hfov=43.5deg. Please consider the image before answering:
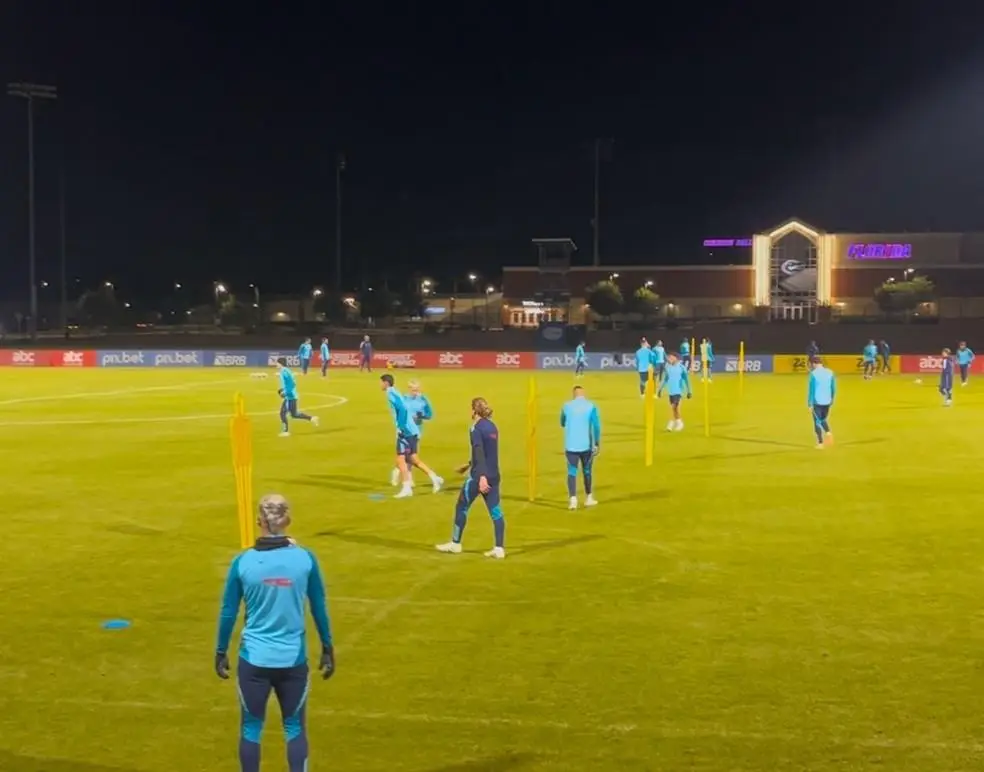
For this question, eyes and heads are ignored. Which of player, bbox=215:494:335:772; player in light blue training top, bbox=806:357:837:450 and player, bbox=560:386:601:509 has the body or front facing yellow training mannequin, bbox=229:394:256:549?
player, bbox=215:494:335:772

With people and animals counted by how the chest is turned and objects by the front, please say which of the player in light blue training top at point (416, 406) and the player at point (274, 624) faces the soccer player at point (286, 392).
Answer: the player

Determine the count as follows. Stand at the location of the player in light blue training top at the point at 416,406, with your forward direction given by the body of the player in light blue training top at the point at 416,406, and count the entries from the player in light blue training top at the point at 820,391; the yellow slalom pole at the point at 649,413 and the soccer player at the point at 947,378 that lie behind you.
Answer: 3

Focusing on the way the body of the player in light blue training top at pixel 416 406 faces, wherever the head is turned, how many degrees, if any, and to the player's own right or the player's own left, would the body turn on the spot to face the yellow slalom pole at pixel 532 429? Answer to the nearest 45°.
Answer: approximately 90° to the player's own left

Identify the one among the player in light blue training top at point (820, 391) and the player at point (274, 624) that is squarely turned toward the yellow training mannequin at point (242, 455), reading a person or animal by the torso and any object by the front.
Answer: the player

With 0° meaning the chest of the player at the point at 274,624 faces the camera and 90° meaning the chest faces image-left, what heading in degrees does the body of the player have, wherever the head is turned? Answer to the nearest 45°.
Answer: approximately 180°

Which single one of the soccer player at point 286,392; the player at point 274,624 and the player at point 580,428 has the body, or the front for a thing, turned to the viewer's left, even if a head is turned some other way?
the soccer player

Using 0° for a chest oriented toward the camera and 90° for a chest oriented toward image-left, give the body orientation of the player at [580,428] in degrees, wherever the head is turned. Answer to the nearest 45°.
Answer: approximately 180°

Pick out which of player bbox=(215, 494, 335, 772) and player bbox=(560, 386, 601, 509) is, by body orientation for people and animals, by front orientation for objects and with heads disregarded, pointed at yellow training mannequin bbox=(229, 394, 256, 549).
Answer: player bbox=(215, 494, 335, 772)

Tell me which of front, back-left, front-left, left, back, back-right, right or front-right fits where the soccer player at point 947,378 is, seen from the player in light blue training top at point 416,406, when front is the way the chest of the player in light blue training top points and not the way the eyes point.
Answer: back

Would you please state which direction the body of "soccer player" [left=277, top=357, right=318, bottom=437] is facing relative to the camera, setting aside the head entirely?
to the viewer's left
